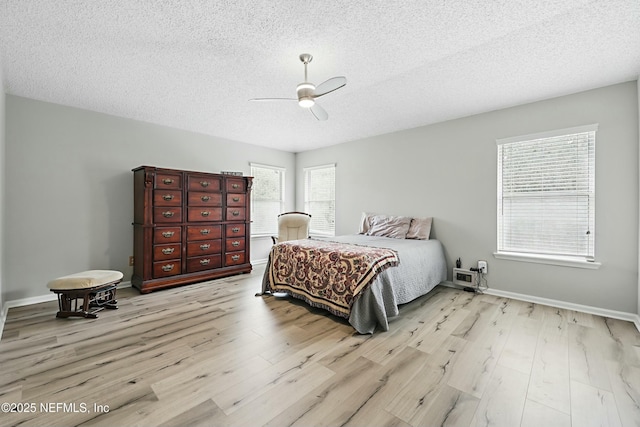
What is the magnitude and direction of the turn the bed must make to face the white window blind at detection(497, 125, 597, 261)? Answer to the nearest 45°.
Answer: approximately 135° to its left

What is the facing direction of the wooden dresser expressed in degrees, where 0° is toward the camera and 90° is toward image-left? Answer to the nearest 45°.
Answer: approximately 315°

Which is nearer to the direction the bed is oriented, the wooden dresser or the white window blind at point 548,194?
the wooden dresser

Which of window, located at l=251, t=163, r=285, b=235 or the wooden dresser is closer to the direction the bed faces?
the wooden dresser

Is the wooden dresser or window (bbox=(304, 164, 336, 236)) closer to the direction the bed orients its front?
the wooden dresser

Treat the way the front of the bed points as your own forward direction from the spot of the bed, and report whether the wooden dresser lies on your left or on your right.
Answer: on your right

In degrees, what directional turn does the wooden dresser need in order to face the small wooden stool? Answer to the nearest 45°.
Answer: approximately 90° to its right

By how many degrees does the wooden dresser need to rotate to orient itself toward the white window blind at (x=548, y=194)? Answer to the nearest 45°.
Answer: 0° — it already faces it

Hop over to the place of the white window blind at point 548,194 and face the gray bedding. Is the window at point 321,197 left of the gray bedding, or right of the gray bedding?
right

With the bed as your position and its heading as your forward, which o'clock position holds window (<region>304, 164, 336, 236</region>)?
The window is roughly at 4 o'clock from the bed.
